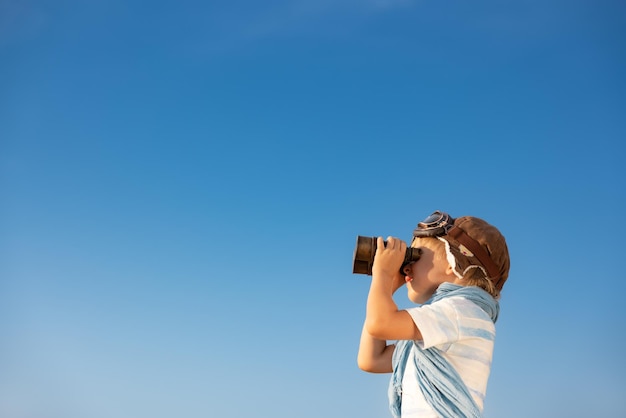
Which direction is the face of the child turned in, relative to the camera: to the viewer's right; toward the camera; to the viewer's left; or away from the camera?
to the viewer's left

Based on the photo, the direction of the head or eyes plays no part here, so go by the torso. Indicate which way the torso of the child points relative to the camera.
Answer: to the viewer's left
